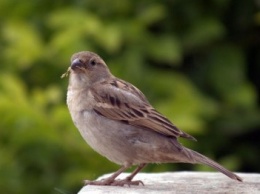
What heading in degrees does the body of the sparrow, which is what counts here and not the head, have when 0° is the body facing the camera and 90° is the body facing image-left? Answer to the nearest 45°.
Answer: approximately 90°
